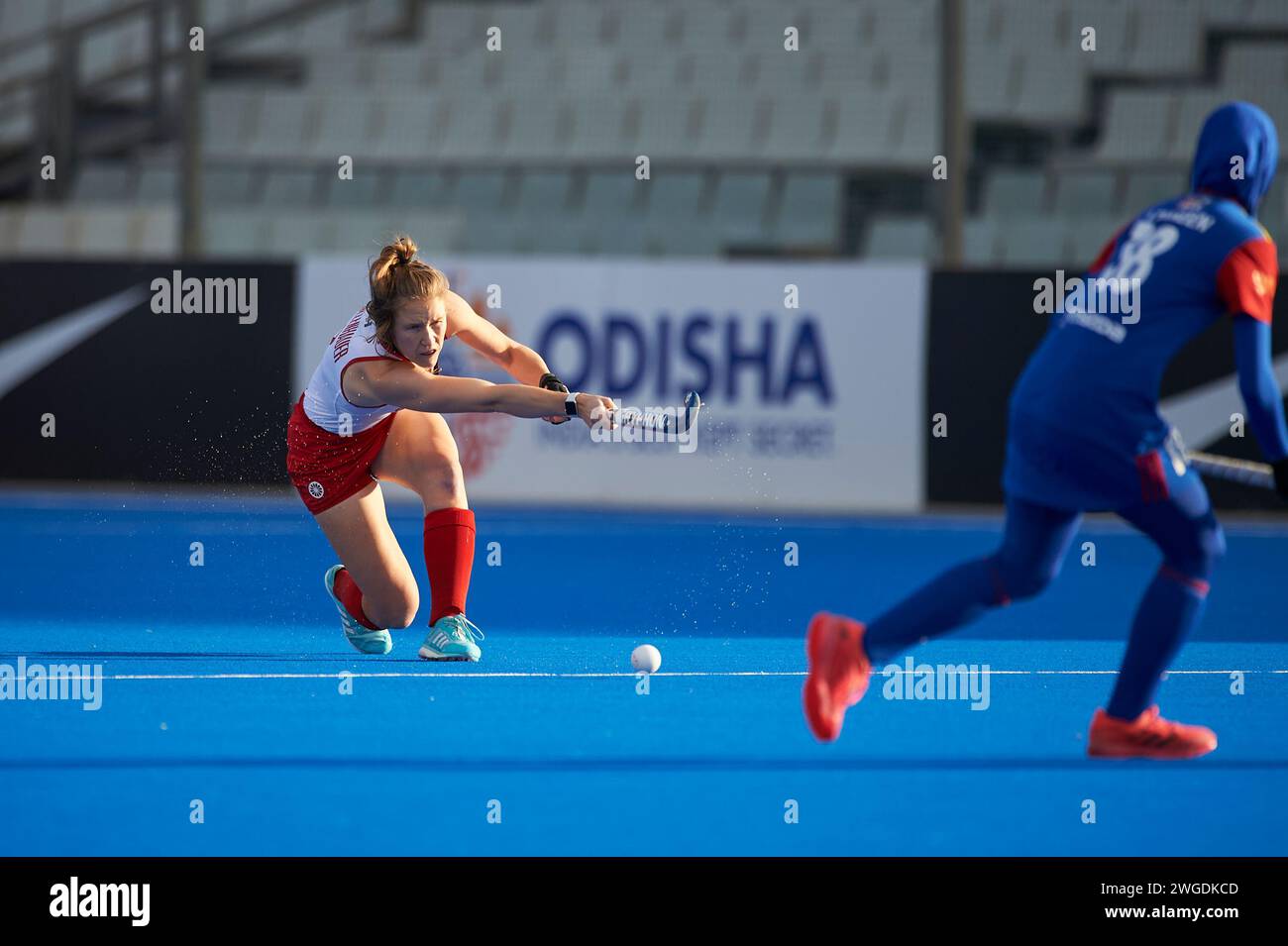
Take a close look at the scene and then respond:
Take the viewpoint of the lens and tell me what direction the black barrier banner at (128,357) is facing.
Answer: facing the viewer

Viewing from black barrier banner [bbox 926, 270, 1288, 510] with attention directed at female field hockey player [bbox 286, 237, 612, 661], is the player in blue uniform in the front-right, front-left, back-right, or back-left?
front-left

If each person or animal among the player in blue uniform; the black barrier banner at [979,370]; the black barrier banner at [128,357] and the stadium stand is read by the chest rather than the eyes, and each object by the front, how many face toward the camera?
3

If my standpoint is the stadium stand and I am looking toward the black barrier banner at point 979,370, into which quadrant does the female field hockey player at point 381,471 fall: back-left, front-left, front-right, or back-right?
front-right

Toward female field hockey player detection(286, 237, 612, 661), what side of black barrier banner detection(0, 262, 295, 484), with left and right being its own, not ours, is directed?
front

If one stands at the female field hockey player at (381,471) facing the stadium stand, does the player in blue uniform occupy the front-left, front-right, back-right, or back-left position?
back-right

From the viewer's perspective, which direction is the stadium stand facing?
toward the camera

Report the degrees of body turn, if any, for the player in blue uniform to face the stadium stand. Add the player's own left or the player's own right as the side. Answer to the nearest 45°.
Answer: approximately 45° to the player's own left

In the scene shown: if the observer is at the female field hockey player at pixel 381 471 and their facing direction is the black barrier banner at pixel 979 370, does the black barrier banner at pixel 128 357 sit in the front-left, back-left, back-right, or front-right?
front-left

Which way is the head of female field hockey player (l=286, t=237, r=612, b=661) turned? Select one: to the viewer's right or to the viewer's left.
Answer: to the viewer's right

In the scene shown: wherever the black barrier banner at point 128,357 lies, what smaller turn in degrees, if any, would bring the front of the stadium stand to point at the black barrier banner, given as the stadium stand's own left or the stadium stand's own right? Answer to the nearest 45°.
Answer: approximately 45° to the stadium stand's own right
